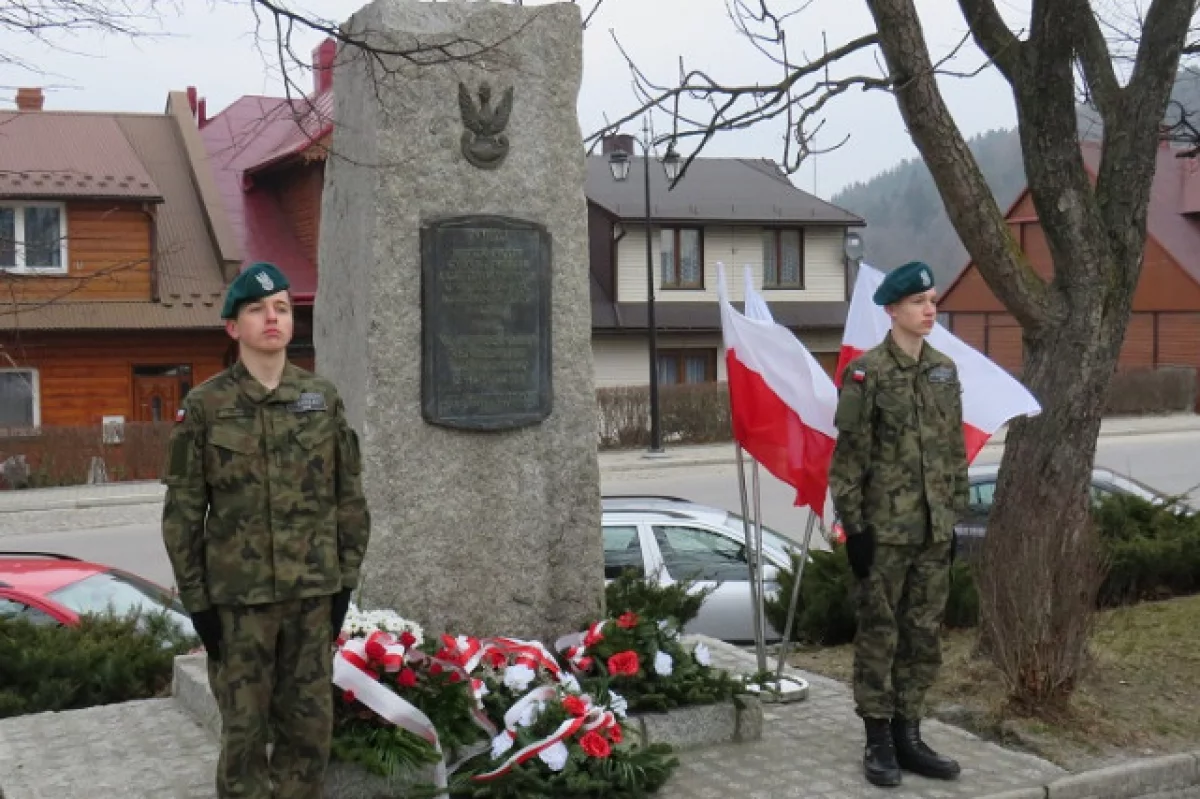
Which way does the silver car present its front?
to the viewer's right

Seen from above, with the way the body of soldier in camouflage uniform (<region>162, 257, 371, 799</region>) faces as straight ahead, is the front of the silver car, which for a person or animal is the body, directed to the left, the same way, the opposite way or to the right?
to the left

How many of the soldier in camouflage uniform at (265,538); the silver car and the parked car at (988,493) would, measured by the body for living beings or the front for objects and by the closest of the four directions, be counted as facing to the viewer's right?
2

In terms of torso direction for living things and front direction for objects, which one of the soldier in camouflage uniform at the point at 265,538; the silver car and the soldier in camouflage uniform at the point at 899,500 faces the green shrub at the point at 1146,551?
the silver car

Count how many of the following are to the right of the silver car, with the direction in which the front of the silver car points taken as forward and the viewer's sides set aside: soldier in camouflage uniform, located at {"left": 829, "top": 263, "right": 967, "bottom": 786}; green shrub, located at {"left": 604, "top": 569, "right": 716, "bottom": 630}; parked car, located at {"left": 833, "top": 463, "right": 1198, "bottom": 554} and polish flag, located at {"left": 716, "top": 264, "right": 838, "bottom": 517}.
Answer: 3

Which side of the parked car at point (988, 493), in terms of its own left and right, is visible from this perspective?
right

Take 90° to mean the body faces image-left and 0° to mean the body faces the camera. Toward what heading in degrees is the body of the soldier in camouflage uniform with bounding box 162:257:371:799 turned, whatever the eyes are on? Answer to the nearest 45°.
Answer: approximately 0°

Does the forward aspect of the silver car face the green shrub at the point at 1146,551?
yes
